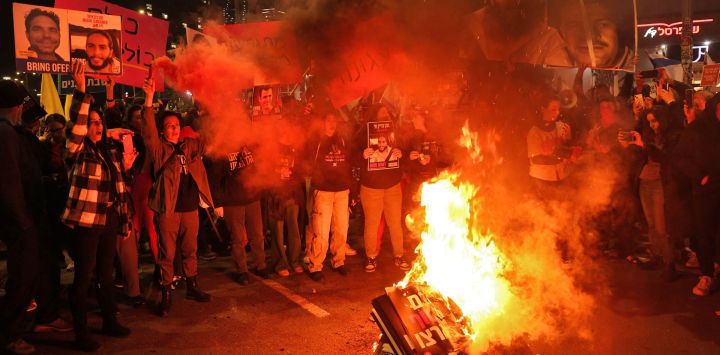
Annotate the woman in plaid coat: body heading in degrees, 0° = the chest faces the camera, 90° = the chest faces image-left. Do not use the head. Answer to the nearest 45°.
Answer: approximately 315°

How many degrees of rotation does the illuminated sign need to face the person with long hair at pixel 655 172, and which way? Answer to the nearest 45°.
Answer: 0° — it already faces them

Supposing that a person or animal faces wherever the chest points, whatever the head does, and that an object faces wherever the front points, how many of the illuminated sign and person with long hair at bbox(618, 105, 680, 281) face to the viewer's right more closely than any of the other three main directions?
0

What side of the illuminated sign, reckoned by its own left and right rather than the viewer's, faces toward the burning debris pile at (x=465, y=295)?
front

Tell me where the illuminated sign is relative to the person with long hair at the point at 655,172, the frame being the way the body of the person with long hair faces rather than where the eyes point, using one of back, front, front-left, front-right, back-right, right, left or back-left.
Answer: back-right

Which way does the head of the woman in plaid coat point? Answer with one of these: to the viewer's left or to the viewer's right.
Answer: to the viewer's right

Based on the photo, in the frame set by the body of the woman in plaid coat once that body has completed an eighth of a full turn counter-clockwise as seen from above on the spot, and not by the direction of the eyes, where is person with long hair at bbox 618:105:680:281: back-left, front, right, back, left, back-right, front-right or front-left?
front

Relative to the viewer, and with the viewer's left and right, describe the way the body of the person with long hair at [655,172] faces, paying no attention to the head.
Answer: facing the viewer and to the left of the viewer

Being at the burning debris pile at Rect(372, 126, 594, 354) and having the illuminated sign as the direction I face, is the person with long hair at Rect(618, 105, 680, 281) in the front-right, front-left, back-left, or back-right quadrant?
front-right

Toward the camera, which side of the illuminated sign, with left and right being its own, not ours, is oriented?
front

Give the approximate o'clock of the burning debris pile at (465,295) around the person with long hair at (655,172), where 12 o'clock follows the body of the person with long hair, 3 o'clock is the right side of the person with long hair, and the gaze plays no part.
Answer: The burning debris pile is roughly at 11 o'clock from the person with long hair.

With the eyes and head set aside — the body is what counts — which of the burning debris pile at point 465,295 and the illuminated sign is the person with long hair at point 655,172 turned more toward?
the burning debris pile
